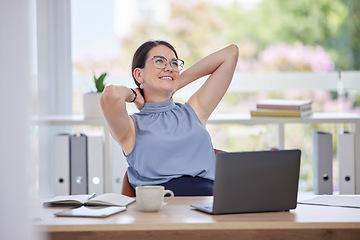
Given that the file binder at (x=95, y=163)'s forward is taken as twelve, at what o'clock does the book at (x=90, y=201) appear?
The book is roughly at 12 o'clock from the file binder.

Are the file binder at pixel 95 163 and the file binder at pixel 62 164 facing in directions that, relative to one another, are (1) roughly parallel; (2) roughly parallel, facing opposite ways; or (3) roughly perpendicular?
roughly parallel

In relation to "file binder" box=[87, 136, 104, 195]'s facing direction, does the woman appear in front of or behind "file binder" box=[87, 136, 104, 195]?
in front

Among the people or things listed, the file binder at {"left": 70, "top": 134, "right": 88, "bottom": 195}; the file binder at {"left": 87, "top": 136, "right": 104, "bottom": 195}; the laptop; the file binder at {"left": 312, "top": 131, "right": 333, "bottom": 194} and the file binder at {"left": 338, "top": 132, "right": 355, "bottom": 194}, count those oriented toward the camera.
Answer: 4

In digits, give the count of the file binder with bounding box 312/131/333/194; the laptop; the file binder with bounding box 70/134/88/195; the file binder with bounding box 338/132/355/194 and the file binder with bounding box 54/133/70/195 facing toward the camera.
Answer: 4

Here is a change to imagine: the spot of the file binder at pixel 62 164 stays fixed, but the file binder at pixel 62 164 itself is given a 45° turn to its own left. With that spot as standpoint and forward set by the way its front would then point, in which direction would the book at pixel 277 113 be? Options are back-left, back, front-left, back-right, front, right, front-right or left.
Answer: front-left

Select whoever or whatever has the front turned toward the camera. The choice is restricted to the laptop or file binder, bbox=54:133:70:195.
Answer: the file binder

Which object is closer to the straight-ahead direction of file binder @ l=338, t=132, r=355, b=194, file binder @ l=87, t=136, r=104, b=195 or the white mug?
the white mug

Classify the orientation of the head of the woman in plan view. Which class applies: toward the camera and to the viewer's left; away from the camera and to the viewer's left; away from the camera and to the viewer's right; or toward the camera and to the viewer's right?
toward the camera and to the viewer's right

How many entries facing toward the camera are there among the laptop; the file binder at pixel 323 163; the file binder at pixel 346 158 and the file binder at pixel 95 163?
3

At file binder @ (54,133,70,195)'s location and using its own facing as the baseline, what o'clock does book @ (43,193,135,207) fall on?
The book is roughly at 12 o'clock from the file binder.

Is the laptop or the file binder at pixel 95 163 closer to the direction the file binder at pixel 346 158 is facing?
the laptop

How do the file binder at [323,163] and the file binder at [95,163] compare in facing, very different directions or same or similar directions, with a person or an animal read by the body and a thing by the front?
same or similar directions

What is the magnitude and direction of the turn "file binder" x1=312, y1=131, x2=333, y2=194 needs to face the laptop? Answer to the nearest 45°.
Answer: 0° — it already faces it

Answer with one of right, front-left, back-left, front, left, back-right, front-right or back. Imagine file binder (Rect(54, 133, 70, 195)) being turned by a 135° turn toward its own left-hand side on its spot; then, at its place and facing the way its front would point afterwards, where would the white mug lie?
back-right

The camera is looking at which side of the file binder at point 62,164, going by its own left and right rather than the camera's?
front

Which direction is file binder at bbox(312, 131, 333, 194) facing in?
toward the camera
